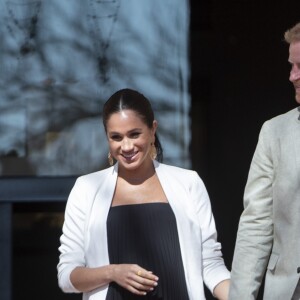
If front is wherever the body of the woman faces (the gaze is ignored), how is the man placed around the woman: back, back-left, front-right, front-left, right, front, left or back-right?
front-left

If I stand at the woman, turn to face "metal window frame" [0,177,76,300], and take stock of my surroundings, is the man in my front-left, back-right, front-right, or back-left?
back-right

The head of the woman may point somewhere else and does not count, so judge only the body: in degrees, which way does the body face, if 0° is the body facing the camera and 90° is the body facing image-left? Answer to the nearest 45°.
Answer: approximately 0°

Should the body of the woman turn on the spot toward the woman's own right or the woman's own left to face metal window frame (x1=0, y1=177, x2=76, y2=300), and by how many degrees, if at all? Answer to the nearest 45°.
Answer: approximately 135° to the woman's own right

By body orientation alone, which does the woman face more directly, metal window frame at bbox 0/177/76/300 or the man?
the man
